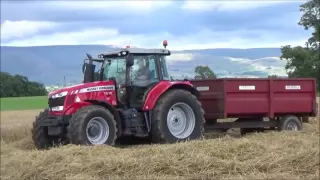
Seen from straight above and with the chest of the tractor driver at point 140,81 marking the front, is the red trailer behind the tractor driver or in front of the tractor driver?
behind

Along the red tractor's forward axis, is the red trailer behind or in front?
behind

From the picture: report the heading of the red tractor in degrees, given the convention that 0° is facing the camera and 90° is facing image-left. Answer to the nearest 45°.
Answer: approximately 45°

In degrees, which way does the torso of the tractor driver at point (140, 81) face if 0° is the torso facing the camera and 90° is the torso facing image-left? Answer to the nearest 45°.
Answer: approximately 90°
